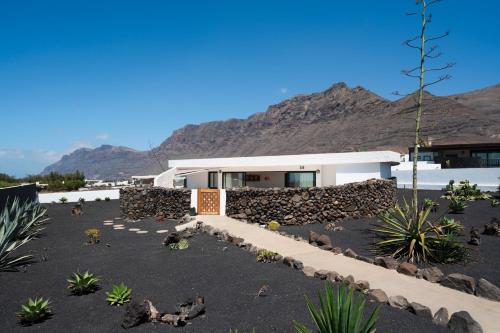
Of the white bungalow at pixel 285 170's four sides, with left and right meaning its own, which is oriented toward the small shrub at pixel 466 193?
left

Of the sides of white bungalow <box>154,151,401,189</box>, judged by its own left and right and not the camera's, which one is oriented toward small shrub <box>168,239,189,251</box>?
front

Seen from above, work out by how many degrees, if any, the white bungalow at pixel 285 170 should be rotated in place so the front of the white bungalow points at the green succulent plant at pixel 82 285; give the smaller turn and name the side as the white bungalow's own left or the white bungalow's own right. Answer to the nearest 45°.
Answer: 0° — it already faces it

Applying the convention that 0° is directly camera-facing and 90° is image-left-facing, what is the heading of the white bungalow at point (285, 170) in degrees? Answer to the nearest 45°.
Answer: approximately 0°

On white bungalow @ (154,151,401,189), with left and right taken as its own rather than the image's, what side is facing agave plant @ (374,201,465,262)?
front

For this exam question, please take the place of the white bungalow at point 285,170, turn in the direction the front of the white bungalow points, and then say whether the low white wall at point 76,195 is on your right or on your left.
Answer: on your right

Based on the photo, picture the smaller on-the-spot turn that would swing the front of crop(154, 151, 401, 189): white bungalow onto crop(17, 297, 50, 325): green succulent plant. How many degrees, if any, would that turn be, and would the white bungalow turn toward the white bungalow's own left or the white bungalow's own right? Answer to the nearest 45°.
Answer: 0° — it already faces it

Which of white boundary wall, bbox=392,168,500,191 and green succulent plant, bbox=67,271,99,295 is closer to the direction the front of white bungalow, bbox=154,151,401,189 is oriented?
the green succulent plant

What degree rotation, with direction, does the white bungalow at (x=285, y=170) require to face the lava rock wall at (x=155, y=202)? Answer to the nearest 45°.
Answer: approximately 45° to its right

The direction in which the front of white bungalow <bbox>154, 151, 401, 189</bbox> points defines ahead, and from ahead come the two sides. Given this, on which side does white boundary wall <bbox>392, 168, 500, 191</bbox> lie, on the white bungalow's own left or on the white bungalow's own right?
on the white bungalow's own left

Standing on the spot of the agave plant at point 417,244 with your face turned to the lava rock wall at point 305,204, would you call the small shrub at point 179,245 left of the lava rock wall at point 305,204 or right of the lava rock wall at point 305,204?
left

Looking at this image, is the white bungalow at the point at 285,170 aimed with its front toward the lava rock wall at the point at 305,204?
yes

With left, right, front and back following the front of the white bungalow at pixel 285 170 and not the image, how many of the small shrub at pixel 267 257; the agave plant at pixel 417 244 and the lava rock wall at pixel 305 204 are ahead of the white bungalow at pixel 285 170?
3

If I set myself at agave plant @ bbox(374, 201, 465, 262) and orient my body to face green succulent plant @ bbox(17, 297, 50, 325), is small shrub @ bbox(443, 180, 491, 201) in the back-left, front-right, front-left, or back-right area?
back-right

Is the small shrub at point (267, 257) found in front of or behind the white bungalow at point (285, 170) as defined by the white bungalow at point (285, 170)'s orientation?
in front
